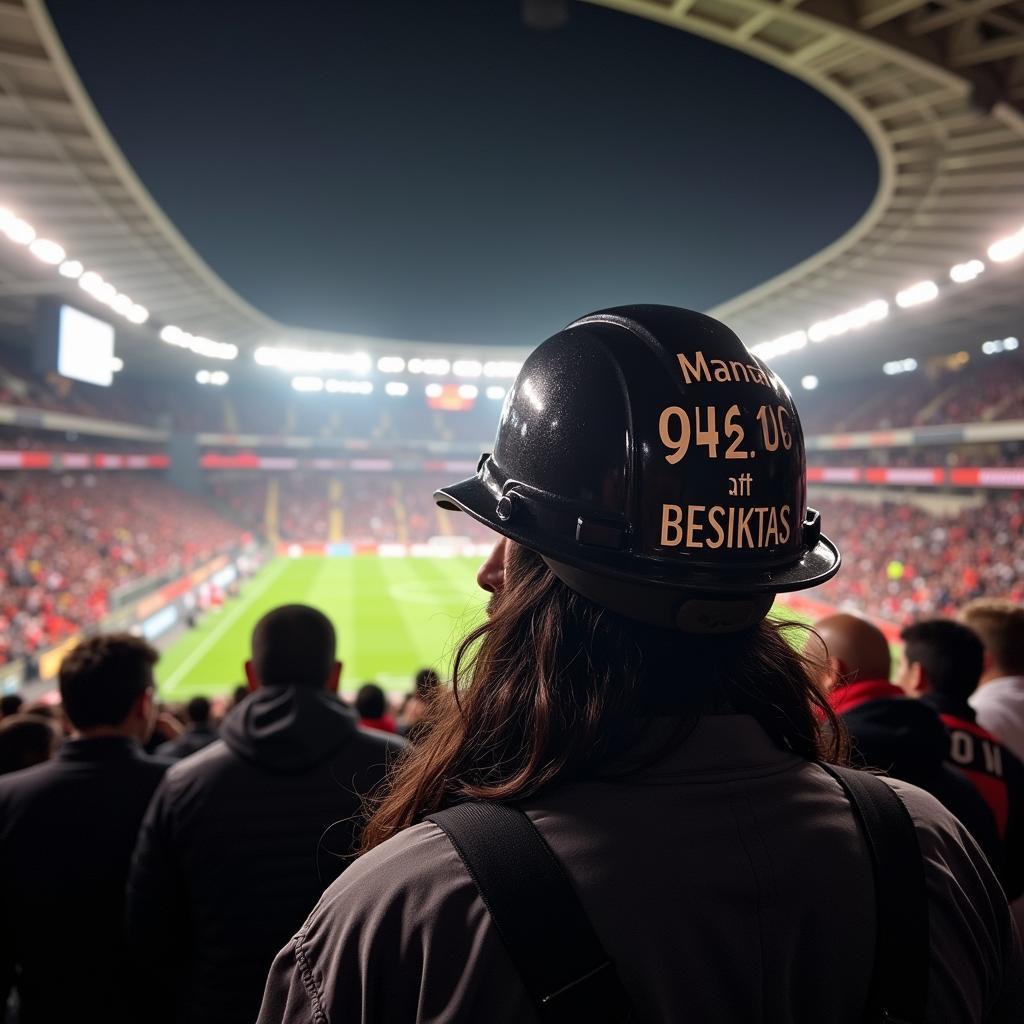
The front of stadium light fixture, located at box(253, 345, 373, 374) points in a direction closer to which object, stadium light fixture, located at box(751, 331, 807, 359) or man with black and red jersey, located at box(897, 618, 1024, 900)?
the man with black and red jersey

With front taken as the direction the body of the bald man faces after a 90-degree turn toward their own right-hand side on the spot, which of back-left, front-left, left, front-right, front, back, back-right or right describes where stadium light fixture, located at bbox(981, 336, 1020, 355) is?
front-left

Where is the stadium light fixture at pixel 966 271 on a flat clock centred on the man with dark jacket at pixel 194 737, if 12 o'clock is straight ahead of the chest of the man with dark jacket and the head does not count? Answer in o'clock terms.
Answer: The stadium light fixture is roughly at 2 o'clock from the man with dark jacket.

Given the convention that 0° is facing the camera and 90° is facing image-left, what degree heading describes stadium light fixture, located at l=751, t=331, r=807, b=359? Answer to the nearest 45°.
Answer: approximately 45°

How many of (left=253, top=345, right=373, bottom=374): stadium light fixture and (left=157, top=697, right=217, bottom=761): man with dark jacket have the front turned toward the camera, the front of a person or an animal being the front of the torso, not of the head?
1

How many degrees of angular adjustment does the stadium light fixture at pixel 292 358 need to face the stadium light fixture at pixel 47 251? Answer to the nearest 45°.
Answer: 0° — it already faces it

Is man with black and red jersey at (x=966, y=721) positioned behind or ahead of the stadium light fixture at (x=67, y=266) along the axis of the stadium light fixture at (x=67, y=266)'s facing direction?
ahead

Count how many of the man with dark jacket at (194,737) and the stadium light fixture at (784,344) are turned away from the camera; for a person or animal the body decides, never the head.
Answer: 1

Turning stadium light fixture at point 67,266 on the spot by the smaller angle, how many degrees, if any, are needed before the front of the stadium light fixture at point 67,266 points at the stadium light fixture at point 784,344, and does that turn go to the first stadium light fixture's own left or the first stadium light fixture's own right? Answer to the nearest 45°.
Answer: approximately 45° to the first stadium light fixture's own left

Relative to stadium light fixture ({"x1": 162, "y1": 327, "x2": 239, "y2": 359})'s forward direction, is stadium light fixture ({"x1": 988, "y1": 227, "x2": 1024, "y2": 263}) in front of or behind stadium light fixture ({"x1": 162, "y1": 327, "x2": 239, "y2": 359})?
in front

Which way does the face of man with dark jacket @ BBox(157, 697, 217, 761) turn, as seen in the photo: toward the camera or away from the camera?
away from the camera

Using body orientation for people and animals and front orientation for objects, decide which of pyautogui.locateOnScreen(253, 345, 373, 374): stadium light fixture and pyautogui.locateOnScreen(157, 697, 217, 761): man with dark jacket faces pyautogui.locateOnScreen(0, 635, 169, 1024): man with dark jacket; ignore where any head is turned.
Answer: the stadium light fixture

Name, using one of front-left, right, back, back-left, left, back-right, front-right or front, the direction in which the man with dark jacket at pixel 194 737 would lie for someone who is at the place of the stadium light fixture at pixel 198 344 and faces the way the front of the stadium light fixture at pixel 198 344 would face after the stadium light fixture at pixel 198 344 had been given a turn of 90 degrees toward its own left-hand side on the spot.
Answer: back-right

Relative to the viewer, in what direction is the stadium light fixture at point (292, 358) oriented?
toward the camera

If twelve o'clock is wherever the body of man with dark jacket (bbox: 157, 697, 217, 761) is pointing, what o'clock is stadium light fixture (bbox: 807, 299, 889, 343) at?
The stadium light fixture is roughly at 2 o'clock from the man with dark jacket.

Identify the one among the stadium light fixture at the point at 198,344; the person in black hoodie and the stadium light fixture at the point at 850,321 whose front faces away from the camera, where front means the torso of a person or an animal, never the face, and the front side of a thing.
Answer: the person in black hoodie

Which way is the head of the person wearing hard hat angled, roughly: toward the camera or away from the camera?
away from the camera
